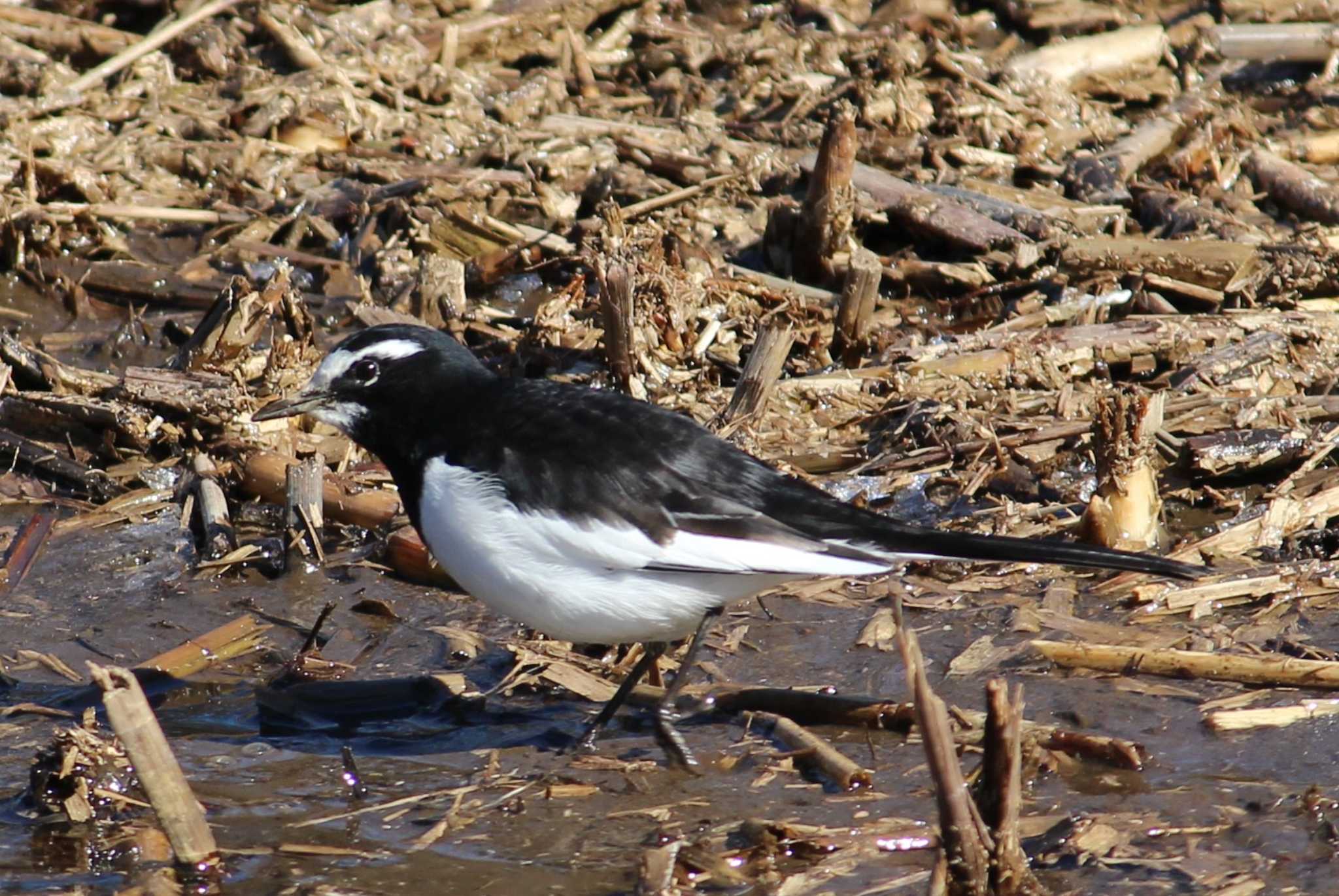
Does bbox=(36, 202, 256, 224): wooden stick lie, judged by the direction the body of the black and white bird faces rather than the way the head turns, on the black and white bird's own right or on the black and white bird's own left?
on the black and white bird's own right

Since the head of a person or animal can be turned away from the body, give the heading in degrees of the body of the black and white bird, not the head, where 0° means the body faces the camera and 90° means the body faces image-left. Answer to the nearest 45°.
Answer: approximately 90°

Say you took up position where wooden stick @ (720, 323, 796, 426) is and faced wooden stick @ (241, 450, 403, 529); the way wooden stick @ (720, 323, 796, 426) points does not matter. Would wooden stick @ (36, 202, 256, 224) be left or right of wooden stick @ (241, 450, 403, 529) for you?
right

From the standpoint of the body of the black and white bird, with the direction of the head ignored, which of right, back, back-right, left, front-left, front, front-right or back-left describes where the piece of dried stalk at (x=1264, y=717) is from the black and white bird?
back

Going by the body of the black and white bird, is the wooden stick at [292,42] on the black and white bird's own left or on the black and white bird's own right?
on the black and white bird's own right

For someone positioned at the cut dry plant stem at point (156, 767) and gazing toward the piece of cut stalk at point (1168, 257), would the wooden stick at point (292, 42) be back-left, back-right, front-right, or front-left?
front-left

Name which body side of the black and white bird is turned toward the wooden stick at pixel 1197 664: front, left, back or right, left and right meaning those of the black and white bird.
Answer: back

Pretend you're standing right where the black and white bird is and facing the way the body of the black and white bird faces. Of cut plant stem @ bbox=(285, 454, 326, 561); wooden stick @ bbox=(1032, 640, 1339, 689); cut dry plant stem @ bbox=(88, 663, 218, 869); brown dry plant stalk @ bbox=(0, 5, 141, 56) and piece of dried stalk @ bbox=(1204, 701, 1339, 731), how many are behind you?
2

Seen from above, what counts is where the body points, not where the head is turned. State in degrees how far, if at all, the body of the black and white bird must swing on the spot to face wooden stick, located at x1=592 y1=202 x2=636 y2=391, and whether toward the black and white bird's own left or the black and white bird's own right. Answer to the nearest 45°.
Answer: approximately 90° to the black and white bird's own right

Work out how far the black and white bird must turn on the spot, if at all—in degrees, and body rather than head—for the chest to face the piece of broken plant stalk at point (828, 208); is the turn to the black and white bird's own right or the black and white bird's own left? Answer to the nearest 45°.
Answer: approximately 90° to the black and white bird's own right

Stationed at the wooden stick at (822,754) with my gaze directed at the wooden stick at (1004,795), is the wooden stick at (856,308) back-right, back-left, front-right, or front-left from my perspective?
back-left

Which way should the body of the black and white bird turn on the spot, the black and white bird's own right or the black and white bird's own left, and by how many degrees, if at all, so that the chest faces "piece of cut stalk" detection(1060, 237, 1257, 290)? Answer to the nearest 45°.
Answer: approximately 135° to the black and white bird's own right
